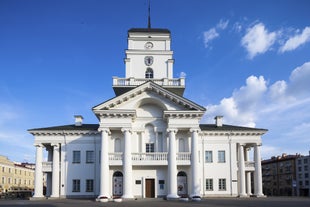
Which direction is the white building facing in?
toward the camera
